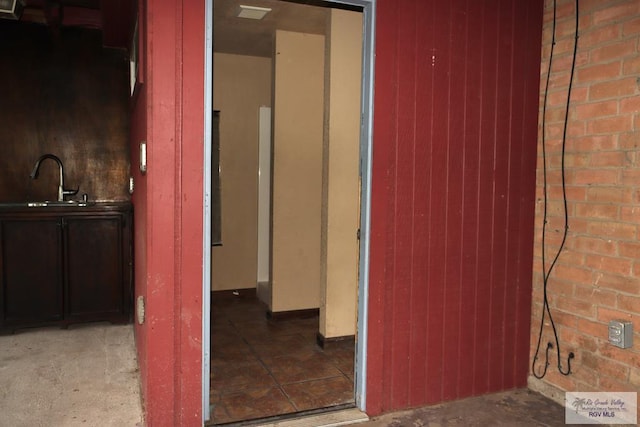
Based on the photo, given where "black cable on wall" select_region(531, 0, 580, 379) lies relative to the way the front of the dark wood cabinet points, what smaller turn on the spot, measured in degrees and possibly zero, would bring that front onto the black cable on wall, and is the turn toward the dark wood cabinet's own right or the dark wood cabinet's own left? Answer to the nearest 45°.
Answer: approximately 45° to the dark wood cabinet's own left

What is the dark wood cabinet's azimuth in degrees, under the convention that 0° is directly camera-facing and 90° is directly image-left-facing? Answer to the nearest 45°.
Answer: approximately 0°

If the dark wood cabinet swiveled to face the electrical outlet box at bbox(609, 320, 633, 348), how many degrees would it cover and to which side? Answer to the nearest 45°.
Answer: approximately 45° to its left
